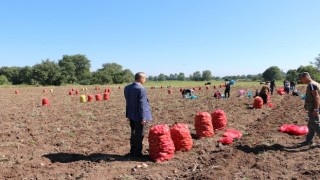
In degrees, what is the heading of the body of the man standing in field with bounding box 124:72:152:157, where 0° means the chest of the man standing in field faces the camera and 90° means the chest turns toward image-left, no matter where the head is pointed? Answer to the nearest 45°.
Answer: approximately 225°

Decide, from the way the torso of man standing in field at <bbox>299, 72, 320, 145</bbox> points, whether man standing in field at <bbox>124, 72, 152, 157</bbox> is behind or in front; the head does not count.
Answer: in front

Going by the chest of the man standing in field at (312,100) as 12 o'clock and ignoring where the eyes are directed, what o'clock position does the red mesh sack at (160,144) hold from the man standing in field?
The red mesh sack is roughly at 11 o'clock from the man standing in field.

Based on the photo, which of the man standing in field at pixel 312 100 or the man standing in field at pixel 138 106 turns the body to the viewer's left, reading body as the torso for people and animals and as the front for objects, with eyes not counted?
the man standing in field at pixel 312 100

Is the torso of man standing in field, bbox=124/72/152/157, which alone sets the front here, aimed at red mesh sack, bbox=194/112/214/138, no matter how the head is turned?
yes

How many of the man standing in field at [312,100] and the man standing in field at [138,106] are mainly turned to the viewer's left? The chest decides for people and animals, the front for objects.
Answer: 1

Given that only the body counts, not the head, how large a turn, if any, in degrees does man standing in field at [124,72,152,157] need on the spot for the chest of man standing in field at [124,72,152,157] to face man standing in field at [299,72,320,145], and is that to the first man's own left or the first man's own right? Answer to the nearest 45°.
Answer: approximately 45° to the first man's own right

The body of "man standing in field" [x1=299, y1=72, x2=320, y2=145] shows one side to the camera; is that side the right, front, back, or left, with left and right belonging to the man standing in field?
left

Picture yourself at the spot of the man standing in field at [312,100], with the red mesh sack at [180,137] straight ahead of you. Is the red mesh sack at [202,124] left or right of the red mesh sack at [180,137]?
right
